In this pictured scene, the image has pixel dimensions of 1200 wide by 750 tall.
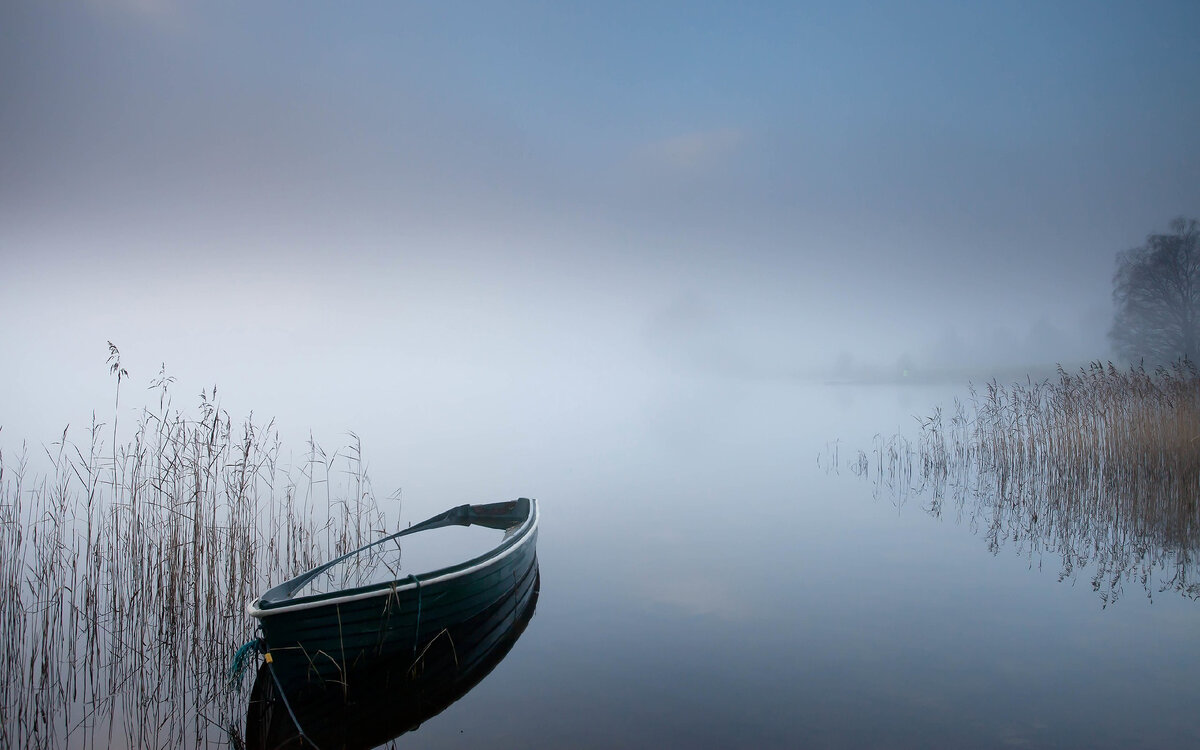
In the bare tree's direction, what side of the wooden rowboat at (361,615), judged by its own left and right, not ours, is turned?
back

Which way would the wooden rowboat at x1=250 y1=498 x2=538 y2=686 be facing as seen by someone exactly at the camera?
facing the viewer and to the left of the viewer
